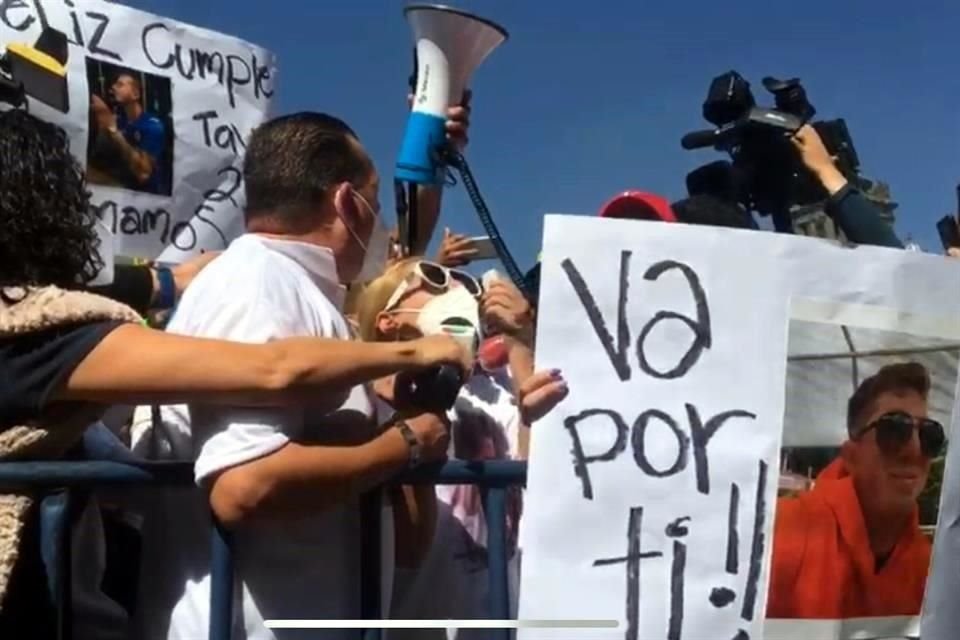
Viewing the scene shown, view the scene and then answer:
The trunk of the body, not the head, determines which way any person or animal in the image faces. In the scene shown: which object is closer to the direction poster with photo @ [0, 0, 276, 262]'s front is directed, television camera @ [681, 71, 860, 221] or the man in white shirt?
the man in white shirt

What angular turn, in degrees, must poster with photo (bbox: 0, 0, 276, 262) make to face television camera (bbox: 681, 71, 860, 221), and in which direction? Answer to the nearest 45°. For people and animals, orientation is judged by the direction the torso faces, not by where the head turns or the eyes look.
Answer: approximately 45° to its left

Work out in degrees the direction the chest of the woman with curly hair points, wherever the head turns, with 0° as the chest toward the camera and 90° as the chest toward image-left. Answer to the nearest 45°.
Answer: approximately 225°

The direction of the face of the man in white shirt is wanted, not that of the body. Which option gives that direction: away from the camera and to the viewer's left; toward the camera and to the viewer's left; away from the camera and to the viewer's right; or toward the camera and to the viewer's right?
away from the camera and to the viewer's right

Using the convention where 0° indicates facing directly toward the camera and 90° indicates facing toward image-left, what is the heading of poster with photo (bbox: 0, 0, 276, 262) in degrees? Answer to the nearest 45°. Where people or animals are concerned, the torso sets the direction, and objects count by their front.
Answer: approximately 0°

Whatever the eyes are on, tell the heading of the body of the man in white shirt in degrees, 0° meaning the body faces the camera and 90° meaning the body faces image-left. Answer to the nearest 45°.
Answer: approximately 225°

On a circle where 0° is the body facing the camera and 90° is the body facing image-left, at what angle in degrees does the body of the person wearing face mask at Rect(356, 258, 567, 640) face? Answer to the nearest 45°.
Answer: approximately 315°

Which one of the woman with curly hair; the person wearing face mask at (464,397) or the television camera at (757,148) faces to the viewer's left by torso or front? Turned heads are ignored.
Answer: the television camera

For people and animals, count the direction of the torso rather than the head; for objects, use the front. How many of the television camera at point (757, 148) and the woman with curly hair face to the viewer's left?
1
